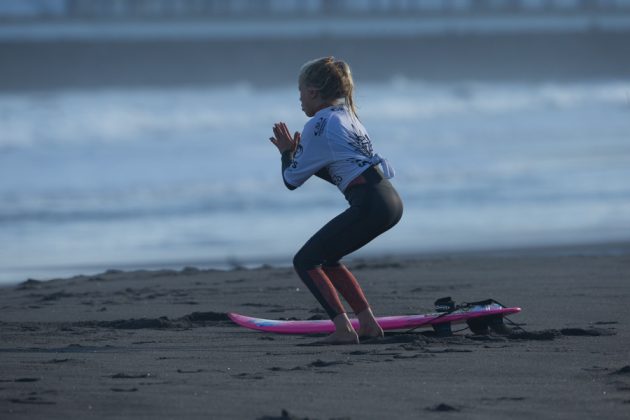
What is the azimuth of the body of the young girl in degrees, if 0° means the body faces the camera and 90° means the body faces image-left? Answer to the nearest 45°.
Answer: approximately 90°

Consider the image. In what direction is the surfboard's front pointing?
to the viewer's left
